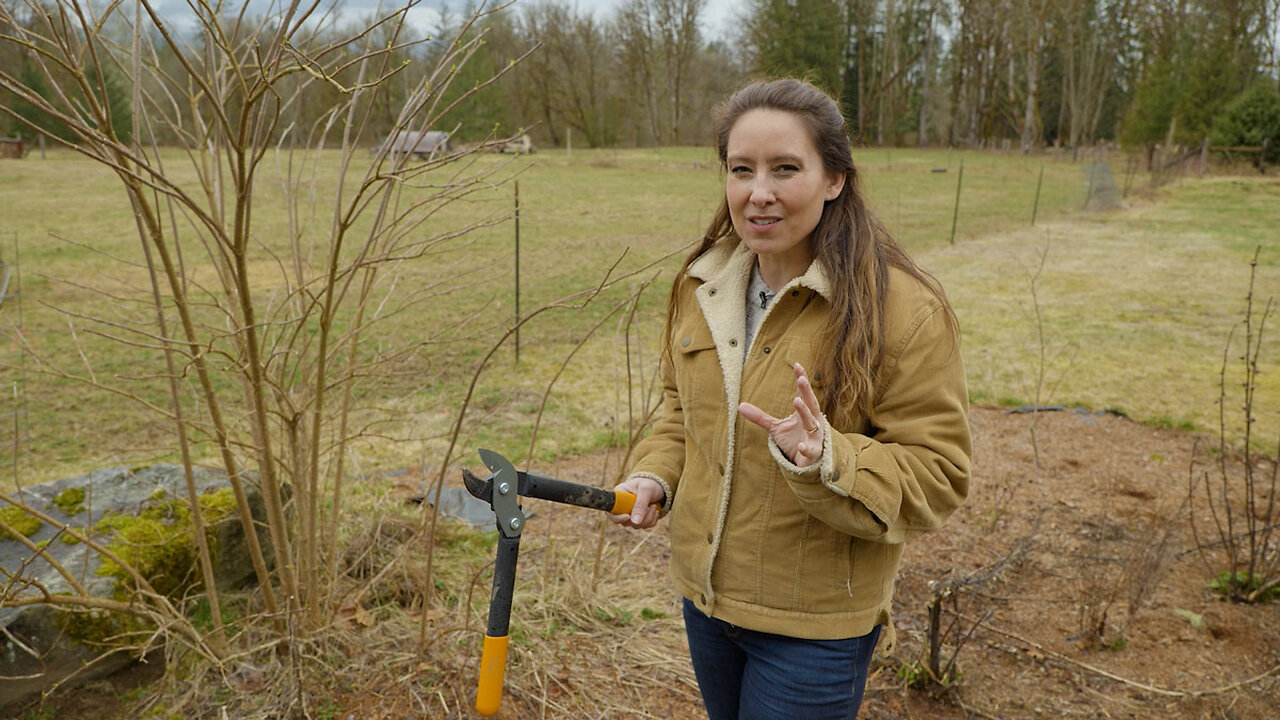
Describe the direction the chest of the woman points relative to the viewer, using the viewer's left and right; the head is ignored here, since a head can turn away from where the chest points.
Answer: facing the viewer and to the left of the viewer

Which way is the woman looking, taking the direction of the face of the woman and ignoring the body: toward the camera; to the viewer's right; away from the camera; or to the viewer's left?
toward the camera

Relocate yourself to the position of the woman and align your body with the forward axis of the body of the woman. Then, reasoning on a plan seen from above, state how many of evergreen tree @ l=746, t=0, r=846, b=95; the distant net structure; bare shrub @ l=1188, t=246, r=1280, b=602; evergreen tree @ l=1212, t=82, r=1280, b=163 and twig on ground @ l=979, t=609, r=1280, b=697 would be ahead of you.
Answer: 0

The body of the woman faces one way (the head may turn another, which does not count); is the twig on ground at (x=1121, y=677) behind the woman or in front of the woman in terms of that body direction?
behind

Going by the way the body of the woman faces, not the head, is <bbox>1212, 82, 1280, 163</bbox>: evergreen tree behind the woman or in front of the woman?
behind

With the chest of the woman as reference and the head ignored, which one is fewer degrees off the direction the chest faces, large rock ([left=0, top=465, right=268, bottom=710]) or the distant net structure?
the large rock

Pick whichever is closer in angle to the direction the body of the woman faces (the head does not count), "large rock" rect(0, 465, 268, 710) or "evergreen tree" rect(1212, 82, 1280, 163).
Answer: the large rock

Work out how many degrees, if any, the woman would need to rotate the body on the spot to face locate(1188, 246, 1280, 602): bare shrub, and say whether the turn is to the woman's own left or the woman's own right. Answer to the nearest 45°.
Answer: approximately 180°

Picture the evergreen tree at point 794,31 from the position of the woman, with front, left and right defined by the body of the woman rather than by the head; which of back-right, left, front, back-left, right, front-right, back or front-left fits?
back-right

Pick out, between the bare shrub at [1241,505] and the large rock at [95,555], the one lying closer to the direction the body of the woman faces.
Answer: the large rock

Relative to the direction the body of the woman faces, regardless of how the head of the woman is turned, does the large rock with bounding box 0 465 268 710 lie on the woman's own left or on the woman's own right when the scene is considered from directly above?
on the woman's own right
